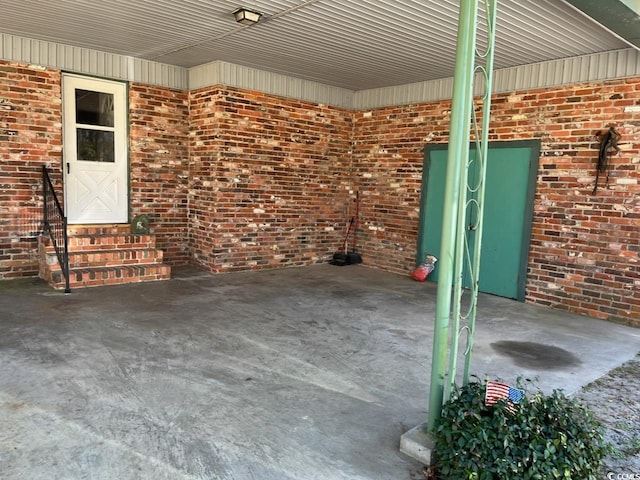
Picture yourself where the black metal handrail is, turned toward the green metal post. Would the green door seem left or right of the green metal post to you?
left

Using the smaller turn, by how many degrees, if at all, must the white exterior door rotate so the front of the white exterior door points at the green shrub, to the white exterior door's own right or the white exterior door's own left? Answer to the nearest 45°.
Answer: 0° — it already faces it

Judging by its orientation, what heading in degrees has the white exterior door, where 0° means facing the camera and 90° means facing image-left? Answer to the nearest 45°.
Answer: approximately 0°

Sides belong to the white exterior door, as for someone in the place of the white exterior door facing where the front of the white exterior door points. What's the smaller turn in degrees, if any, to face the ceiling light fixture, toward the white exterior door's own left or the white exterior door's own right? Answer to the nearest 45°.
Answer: approximately 45° to the white exterior door's own left

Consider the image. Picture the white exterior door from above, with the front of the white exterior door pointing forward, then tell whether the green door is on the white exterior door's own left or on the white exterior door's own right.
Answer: on the white exterior door's own left

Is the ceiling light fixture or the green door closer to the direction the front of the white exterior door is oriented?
the ceiling light fixture
